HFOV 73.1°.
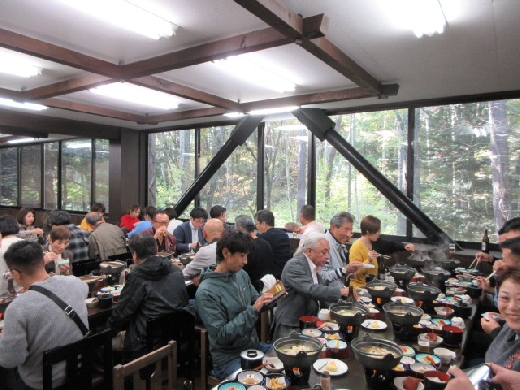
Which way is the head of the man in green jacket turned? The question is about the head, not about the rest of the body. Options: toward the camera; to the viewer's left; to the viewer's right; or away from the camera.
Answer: to the viewer's right

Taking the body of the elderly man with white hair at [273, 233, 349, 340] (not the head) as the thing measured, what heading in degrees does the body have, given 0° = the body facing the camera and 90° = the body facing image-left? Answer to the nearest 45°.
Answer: approximately 270°

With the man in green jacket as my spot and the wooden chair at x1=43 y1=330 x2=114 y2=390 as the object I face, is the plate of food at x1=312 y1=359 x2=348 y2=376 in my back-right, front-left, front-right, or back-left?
back-left

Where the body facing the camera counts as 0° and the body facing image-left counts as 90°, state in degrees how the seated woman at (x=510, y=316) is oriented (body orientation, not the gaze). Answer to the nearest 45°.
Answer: approximately 45°

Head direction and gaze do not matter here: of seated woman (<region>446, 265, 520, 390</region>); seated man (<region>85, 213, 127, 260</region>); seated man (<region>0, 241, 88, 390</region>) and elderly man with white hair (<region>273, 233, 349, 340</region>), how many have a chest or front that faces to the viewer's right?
1

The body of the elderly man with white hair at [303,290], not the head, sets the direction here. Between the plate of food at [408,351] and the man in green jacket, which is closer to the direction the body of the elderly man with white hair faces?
the plate of food

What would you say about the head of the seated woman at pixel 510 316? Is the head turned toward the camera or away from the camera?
toward the camera

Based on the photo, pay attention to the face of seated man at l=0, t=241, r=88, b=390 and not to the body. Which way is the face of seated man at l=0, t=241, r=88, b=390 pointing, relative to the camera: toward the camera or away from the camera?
away from the camera
